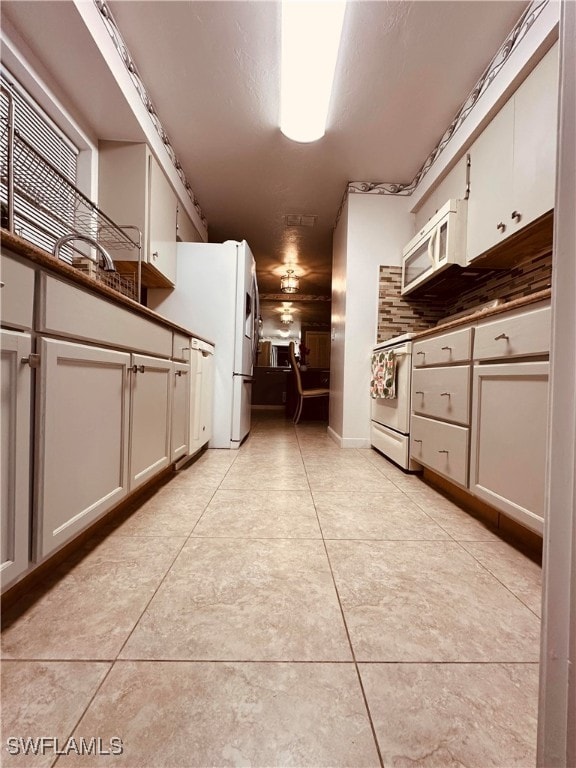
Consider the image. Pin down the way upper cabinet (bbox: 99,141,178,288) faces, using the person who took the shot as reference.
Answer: facing to the right of the viewer

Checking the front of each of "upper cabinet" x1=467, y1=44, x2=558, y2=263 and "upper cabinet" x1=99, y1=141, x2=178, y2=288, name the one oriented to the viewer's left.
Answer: "upper cabinet" x1=467, y1=44, x2=558, y2=263

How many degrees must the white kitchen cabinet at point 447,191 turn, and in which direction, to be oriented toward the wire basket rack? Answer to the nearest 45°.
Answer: approximately 45° to its left

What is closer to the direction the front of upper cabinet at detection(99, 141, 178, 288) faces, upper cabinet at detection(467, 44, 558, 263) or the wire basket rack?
the upper cabinet

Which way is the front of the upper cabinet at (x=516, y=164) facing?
to the viewer's left

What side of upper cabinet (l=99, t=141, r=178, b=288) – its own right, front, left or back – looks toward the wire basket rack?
right

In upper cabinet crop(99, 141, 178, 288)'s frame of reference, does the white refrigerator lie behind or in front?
in front

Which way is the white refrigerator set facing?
to the viewer's right

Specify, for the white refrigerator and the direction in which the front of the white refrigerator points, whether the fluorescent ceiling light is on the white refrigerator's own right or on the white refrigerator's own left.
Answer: on the white refrigerator's own right

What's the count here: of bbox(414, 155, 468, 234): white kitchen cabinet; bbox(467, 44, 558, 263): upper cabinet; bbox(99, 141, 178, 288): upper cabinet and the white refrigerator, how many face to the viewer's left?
2

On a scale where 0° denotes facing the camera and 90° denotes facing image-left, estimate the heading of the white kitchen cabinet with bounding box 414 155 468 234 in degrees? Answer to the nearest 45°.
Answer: approximately 90°

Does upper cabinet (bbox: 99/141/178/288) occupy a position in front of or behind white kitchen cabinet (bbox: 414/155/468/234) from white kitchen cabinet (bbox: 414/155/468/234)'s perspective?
in front
